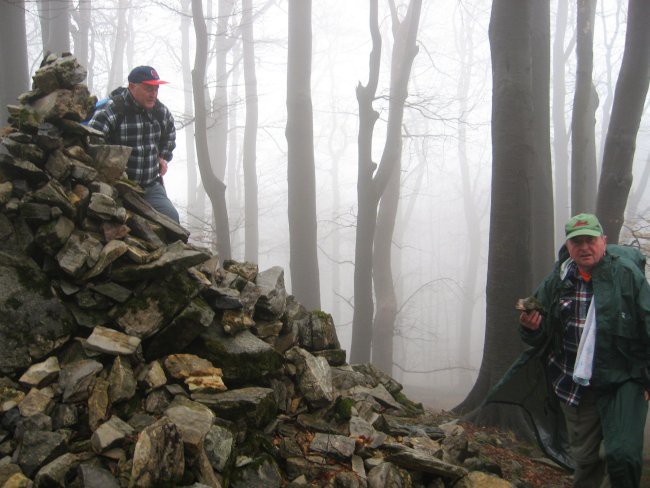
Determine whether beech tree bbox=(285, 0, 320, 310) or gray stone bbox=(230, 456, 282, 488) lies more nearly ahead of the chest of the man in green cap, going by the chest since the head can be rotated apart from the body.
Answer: the gray stone

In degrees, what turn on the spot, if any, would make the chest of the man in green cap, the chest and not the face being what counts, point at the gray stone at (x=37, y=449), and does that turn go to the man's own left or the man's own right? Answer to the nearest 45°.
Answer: approximately 45° to the man's own right

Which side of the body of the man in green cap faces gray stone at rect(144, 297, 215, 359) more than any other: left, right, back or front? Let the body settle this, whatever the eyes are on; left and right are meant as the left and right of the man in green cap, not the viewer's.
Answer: right

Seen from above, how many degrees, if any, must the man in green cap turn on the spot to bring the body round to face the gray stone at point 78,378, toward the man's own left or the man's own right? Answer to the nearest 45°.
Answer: approximately 45° to the man's own right

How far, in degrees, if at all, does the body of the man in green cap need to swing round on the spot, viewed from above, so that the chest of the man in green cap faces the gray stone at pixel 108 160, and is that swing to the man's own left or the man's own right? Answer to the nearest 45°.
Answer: approximately 90° to the man's own right

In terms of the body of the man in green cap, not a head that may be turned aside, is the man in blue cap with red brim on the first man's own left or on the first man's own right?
on the first man's own right

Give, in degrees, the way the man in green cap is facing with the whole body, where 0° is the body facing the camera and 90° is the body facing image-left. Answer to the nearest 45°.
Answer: approximately 0°

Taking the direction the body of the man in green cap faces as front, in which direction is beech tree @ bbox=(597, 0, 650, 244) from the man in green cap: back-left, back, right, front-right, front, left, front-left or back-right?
back

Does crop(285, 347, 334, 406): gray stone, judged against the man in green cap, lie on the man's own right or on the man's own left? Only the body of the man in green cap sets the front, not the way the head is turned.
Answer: on the man's own right

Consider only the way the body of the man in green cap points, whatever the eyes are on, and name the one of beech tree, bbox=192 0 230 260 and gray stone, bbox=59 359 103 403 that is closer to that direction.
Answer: the gray stone

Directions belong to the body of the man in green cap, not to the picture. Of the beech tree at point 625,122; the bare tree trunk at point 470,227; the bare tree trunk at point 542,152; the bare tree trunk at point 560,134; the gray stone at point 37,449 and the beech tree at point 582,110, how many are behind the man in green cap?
5

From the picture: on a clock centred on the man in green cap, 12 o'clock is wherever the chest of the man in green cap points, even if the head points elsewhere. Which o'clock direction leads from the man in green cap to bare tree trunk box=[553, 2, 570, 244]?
The bare tree trunk is roughly at 6 o'clock from the man in green cap.
